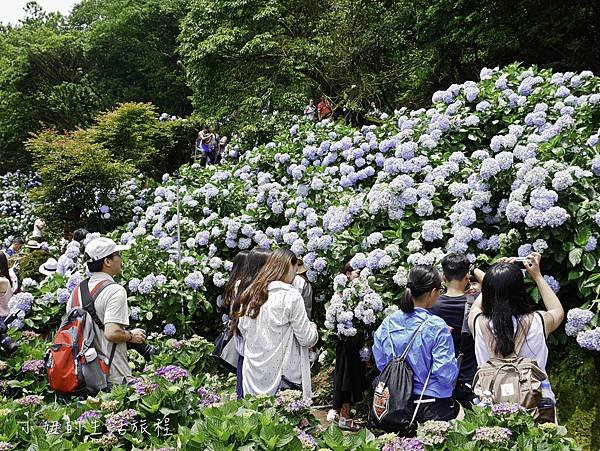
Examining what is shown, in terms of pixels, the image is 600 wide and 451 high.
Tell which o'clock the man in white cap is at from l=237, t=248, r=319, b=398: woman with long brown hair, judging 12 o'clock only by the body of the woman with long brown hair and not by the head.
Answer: The man in white cap is roughly at 8 o'clock from the woman with long brown hair.

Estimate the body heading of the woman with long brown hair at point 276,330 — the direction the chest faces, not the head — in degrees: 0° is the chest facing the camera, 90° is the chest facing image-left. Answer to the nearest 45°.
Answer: approximately 225°

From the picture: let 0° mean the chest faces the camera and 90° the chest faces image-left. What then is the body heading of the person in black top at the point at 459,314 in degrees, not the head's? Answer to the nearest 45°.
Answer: approximately 225°

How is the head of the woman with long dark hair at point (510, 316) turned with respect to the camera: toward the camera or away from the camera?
away from the camera

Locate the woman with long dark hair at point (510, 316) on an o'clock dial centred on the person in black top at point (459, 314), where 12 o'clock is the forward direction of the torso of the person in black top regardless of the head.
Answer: The woman with long dark hair is roughly at 4 o'clock from the person in black top.

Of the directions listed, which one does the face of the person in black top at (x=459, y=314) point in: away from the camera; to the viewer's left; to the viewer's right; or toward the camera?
away from the camera

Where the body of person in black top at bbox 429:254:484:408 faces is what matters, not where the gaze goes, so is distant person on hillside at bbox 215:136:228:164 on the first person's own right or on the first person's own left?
on the first person's own left

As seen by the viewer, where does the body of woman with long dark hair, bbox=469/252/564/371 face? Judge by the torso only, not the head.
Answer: away from the camera

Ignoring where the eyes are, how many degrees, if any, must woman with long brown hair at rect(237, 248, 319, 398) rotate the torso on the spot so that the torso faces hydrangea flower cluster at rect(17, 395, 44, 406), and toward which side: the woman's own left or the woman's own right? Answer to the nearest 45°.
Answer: approximately 135° to the woman's own left

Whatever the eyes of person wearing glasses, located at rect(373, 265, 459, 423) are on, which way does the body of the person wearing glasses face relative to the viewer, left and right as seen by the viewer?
facing away from the viewer and to the right of the viewer
